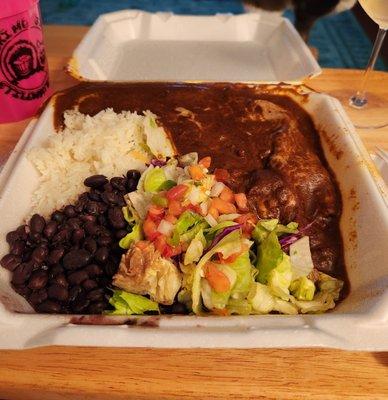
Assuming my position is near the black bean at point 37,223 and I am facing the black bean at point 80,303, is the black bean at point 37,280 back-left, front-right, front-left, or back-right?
front-right

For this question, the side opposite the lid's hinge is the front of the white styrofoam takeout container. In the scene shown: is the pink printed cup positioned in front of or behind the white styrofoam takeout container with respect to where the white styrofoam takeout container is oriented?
behind

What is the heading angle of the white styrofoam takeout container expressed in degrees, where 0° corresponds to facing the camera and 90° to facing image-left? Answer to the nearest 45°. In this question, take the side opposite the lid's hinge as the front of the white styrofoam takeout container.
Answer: approximately 0°
